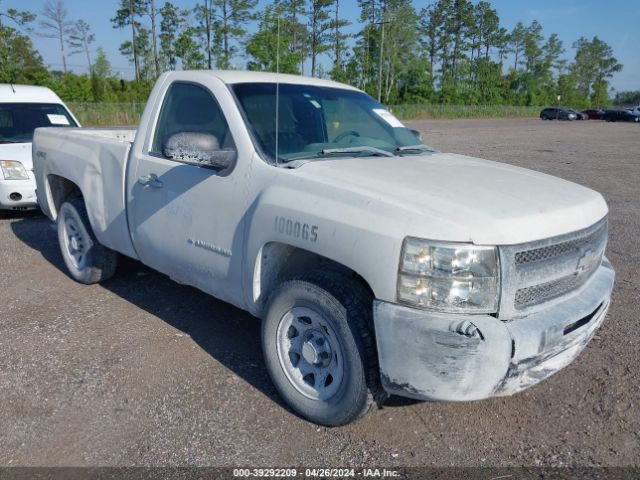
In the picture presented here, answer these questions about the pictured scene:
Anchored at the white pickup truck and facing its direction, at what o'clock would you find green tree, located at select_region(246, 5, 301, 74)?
The green tree is roughly at 7 o'clock from the white pickup truck.

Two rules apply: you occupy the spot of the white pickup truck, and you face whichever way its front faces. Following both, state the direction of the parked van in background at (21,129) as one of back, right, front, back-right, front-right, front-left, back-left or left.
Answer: back
